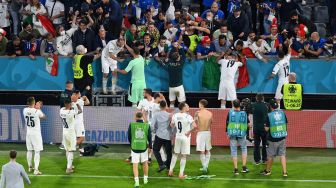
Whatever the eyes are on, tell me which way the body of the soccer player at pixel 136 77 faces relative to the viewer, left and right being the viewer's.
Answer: facing away from the viewer and to the left of the viewer

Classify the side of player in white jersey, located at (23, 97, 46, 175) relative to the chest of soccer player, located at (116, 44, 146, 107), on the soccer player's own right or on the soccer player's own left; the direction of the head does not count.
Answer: on the soccer player's own left

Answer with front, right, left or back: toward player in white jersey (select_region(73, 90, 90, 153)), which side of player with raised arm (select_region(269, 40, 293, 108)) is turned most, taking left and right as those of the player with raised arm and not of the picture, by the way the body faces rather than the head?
left

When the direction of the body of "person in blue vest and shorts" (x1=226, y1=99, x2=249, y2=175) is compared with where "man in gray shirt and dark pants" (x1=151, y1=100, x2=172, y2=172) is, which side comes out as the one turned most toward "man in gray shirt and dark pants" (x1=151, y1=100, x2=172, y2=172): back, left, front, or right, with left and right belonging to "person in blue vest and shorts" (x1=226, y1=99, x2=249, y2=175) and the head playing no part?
left

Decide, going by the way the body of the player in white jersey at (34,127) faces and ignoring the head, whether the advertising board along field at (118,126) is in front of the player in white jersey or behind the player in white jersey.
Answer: in front

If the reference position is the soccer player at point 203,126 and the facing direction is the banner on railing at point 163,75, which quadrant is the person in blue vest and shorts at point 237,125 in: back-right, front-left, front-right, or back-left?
back-right

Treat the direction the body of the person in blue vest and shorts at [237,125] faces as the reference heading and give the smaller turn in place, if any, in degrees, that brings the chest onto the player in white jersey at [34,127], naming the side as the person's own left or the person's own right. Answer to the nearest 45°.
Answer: approximately 90° to the person's own left

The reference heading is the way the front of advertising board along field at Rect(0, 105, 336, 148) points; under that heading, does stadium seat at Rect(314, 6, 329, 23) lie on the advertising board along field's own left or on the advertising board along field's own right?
on the advertising board along field's own left

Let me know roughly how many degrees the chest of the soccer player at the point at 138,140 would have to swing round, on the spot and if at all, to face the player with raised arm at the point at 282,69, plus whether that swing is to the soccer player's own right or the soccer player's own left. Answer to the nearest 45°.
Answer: approximately 45° to the soccer player's own right

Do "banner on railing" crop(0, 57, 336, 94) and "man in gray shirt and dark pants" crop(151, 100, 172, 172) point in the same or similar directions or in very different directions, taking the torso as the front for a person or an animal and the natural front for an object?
very different directions

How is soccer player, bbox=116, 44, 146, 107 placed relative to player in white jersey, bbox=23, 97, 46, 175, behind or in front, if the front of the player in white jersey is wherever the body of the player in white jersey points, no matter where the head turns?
in front

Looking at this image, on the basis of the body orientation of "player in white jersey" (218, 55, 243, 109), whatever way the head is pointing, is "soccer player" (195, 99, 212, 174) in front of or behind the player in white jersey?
behind
